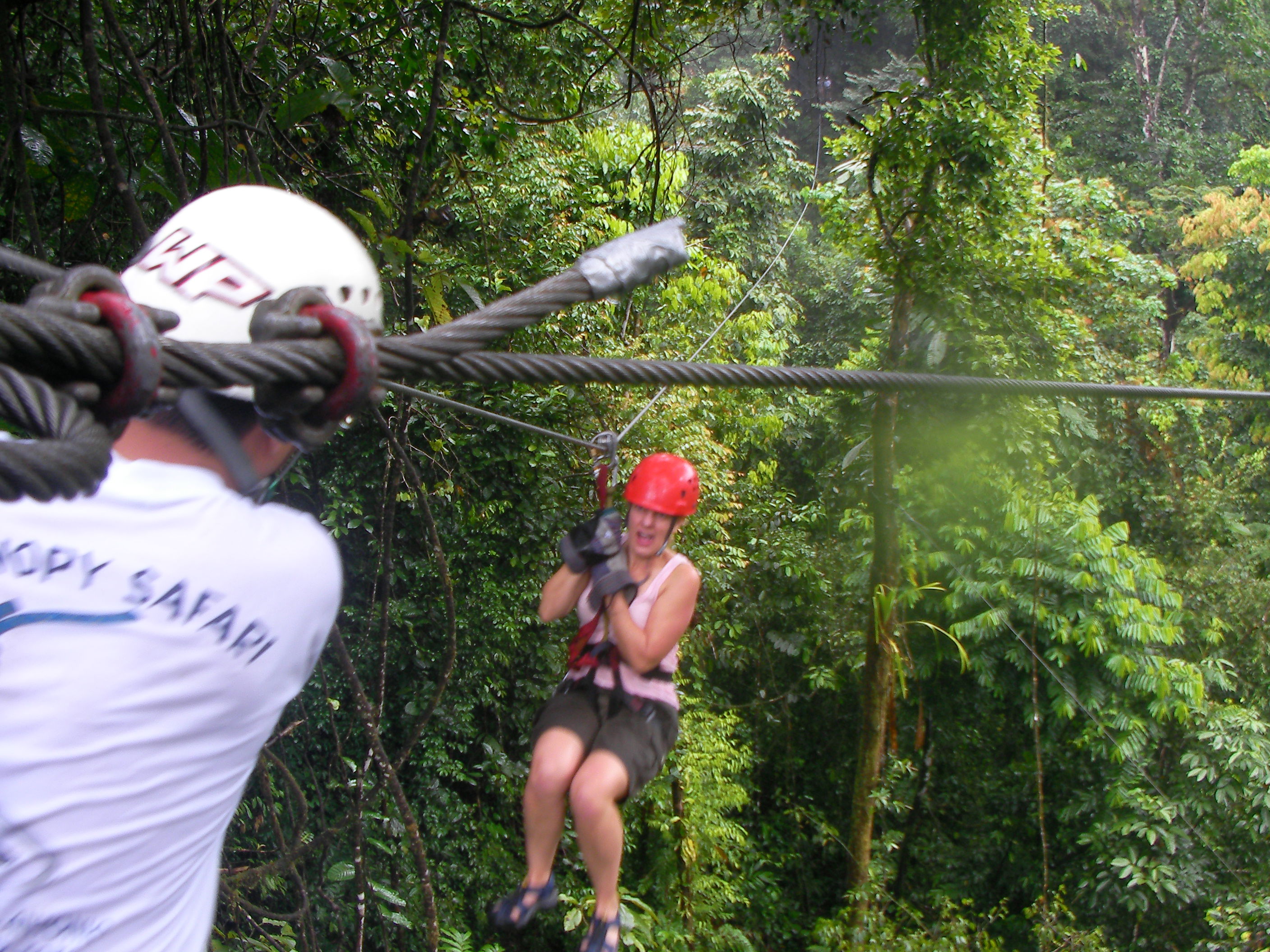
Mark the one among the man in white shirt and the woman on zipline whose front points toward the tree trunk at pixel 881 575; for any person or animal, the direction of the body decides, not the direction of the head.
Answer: the man in white shirt

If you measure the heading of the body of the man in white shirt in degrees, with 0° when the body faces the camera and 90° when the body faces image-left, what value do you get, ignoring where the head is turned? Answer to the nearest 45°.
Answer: approximately 225°

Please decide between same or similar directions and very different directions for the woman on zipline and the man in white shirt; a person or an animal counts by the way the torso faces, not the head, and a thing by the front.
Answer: very different directions

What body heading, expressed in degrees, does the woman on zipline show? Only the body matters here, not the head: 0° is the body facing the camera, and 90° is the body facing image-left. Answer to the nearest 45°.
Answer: approximately 45°

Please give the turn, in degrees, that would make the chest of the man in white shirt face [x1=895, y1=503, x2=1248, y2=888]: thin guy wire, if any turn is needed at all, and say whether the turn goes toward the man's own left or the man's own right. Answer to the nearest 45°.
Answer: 0° — they already face it

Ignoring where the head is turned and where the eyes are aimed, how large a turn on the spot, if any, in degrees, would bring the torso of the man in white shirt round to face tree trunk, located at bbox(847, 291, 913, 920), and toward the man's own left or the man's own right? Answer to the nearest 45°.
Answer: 0° — they already face it
